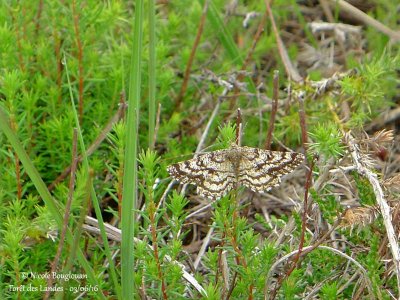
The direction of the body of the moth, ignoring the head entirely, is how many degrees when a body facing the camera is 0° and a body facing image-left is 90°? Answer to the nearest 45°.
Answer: approximately 180°

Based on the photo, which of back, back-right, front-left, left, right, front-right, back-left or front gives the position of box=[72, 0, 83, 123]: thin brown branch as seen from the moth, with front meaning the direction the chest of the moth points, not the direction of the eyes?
front-left

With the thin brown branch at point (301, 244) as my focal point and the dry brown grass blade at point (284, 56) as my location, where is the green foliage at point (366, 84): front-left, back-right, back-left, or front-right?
front-left

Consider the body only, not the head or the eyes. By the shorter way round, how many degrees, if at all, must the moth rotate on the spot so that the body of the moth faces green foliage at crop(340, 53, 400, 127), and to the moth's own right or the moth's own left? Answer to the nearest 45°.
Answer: approximately 45° to the moth's own right

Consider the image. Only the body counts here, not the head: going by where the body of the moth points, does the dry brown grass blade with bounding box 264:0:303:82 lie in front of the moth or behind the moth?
in front

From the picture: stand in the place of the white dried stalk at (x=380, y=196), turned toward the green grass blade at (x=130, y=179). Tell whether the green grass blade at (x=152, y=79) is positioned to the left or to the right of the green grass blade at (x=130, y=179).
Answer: right

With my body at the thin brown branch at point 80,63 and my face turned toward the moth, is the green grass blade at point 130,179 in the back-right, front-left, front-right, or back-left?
front-right

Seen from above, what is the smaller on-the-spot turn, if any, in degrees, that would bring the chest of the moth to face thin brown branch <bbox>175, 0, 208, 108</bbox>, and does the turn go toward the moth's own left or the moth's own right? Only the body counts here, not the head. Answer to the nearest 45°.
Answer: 0° — it already faces it

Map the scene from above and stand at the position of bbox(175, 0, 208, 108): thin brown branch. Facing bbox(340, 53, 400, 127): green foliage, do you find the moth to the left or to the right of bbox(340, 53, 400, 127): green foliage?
right

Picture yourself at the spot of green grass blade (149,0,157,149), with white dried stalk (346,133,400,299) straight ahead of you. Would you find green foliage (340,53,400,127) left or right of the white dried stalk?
left

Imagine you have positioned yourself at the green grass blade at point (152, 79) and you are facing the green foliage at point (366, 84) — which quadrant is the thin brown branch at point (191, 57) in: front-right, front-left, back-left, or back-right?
front-left
